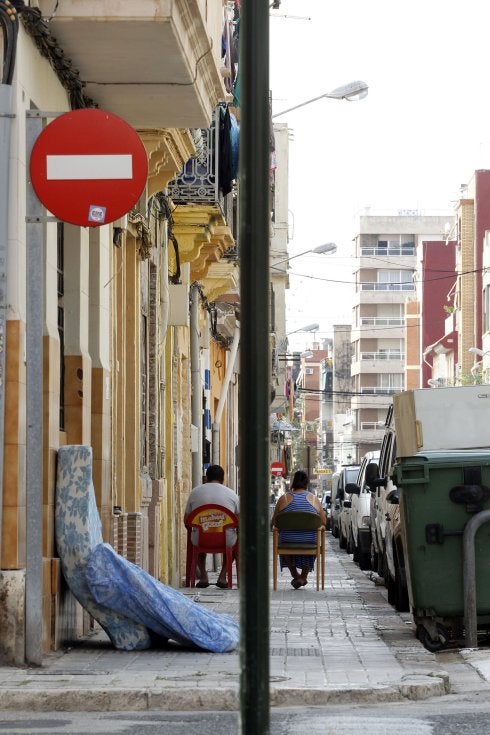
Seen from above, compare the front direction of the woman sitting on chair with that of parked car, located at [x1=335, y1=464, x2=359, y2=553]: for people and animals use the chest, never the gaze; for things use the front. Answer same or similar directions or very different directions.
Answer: very different directions

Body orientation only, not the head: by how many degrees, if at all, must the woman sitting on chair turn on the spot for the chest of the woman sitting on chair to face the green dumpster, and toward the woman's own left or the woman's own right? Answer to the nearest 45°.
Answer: approximately 180°

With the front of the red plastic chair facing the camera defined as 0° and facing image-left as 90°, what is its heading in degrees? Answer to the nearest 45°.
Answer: approximately 180°

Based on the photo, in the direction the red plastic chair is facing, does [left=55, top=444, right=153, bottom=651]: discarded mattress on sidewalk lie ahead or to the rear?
to the rear

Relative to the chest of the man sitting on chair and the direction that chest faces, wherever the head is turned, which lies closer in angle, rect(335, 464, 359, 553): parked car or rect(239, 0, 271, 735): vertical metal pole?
the parked car

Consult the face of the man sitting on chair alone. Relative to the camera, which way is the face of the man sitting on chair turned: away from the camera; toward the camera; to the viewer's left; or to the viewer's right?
away from the camera

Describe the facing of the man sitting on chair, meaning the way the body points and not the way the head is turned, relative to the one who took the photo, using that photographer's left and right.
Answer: facing away from the viewer

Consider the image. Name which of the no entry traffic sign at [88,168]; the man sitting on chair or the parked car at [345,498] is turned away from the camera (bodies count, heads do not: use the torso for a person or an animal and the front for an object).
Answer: the man sitting on chair
